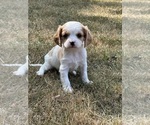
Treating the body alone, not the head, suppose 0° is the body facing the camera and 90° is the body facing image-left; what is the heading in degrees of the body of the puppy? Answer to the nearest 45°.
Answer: approximately 315°
